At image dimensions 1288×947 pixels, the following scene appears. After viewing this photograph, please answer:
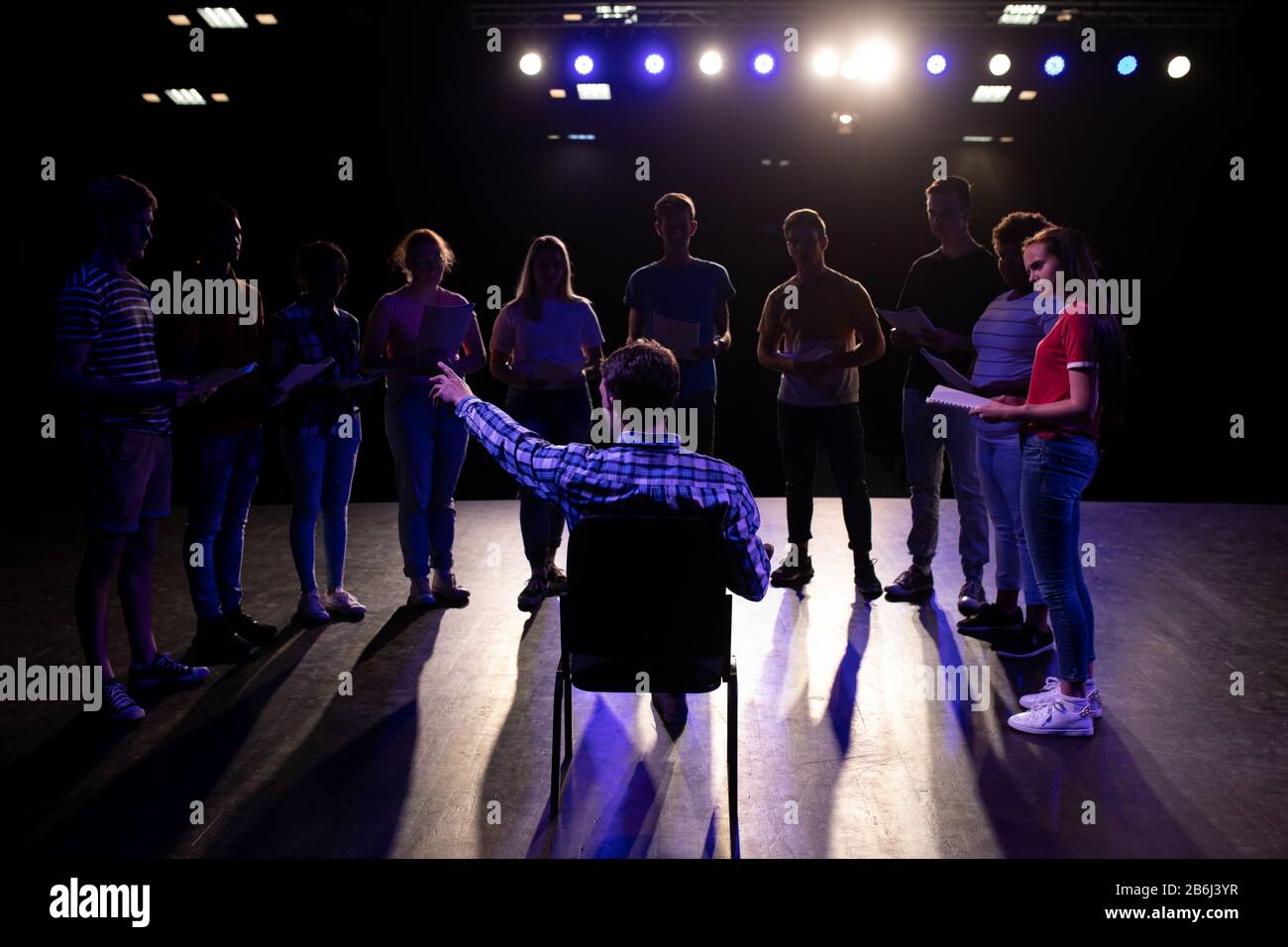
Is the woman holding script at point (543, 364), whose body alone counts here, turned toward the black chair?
yes

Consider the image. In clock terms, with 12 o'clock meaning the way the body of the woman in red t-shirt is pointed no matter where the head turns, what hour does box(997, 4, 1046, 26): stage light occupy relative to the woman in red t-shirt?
The stage light is roughly at 3 o'clock from the woman in red t-shirt.

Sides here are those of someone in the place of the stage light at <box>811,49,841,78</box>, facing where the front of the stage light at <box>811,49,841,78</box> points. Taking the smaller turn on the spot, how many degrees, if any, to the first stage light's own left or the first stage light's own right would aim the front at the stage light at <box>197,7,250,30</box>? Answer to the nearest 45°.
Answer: approximately 90° to the first stage light's own right

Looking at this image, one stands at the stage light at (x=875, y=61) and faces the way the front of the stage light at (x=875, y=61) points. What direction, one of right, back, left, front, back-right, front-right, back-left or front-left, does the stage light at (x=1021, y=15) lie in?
left

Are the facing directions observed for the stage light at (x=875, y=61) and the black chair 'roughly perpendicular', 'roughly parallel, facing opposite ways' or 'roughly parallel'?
roughly parallel, facing opposite ways

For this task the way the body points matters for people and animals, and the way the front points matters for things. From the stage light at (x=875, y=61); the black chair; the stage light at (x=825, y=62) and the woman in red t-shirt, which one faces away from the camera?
the black chair

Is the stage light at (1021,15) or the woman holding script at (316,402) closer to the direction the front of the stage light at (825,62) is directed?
the woman holding script

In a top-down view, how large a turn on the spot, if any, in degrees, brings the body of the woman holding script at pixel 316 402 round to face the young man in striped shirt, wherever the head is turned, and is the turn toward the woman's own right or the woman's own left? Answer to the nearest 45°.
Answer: approximately 90° to the woman's own right

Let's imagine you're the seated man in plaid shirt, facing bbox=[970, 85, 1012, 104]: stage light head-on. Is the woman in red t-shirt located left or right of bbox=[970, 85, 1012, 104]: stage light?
right

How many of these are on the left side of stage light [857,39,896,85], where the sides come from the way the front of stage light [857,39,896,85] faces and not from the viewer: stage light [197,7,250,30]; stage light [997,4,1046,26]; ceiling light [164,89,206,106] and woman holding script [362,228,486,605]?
1

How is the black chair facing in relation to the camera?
away from the camera

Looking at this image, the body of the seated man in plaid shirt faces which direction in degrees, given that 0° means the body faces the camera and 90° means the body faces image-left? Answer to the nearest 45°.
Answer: approximately 180°

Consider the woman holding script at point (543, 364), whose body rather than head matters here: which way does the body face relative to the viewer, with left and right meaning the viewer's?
facing the viewer

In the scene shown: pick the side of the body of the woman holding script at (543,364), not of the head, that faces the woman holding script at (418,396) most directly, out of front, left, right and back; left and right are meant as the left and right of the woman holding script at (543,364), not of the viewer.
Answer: right

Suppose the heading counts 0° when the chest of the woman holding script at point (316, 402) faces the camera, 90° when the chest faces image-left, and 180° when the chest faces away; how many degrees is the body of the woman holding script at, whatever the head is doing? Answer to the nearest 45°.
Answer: approximately 315°

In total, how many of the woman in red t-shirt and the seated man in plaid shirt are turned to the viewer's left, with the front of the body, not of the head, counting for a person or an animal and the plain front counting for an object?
1
